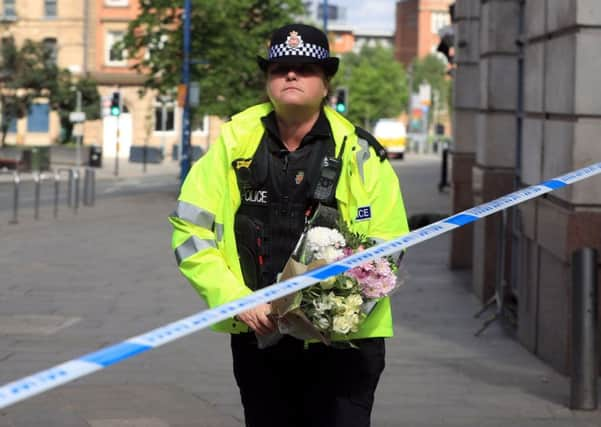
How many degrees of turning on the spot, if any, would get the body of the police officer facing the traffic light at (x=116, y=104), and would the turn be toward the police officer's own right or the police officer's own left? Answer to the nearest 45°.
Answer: approximately 180°

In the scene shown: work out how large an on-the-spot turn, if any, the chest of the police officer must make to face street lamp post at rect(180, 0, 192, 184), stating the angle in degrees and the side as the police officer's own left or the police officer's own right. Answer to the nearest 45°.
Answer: approximately 180°

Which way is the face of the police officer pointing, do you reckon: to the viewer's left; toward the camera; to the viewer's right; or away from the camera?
toward the camera

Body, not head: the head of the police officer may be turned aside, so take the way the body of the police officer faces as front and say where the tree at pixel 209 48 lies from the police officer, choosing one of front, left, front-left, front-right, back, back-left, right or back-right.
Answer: back

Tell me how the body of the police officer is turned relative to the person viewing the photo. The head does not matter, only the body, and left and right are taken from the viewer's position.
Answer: facing the viewer
